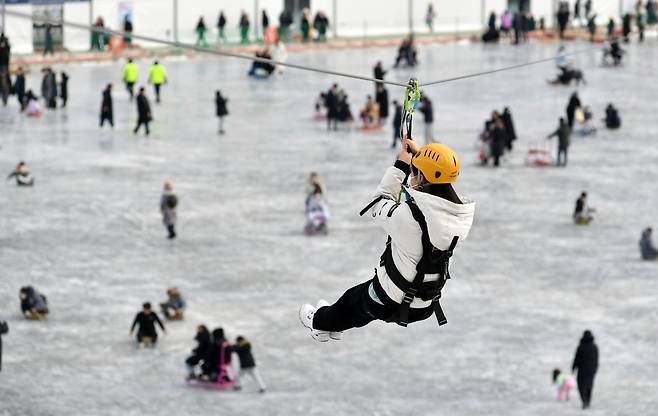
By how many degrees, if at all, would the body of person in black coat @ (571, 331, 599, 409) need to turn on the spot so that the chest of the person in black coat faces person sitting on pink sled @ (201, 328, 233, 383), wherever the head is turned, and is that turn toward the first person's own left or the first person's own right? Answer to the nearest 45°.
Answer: approximately 90° to the first person's own left

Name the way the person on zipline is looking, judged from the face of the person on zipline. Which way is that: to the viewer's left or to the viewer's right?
to the viewer's left

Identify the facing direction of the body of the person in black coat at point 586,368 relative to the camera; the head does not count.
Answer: away from the camera

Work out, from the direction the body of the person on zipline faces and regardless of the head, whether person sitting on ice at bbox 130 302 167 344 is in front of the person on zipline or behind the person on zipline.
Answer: in front

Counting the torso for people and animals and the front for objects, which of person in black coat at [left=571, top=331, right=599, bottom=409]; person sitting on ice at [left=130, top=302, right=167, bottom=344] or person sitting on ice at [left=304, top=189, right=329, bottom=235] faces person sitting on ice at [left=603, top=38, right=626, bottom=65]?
the person in black coat

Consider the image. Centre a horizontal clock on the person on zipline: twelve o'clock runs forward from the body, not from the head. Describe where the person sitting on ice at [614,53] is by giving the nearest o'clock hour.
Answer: The person sitting on ice is roughly at 2 o'clock from the person on zipline.

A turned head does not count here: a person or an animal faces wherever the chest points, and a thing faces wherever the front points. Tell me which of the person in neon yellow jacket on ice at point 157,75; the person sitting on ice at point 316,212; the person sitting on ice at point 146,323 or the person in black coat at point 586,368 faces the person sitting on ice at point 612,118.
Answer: the person in black coat

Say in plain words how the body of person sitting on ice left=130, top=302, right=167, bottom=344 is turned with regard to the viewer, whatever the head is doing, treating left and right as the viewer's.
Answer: facing the viewer

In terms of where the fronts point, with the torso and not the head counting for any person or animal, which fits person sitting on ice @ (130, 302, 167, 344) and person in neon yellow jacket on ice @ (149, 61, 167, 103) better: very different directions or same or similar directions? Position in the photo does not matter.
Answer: very different directions

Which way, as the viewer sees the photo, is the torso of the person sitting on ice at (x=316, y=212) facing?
toward the camera

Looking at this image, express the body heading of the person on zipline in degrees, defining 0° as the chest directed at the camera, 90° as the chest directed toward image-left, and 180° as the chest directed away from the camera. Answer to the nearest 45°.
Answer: approximately 135°

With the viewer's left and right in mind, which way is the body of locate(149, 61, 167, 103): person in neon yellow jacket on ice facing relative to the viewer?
facing away from the viewer

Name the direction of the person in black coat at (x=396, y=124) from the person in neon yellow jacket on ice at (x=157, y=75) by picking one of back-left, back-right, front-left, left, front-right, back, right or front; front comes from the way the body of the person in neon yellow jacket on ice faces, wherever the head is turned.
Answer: back-right

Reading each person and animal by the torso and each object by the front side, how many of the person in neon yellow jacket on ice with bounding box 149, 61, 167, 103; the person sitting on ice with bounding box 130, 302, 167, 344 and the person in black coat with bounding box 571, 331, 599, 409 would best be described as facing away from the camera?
2
